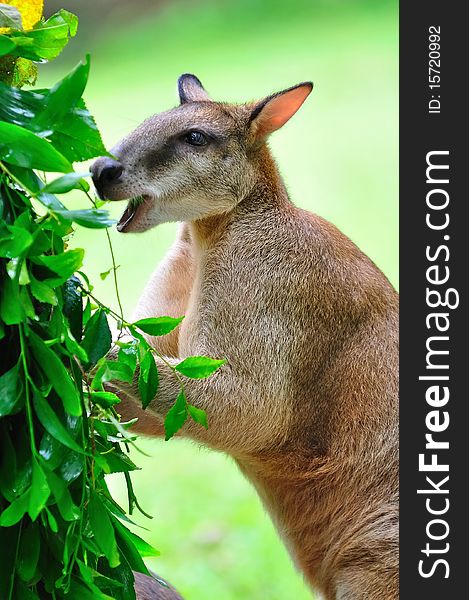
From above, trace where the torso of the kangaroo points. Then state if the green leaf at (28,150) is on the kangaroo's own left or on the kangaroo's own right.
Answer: on the kangaroo's own left

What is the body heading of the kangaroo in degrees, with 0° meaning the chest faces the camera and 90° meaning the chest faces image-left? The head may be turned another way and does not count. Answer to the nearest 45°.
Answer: approximately 90°
